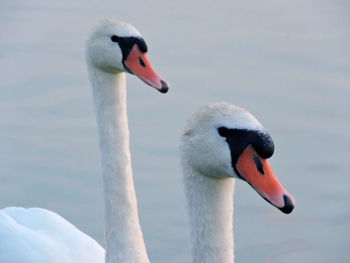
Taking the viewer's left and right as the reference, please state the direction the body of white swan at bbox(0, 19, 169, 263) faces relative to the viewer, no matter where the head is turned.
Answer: facing to the right of the viewer

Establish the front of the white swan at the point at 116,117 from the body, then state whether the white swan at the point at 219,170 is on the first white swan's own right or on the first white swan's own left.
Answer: on the first white swan's own right
